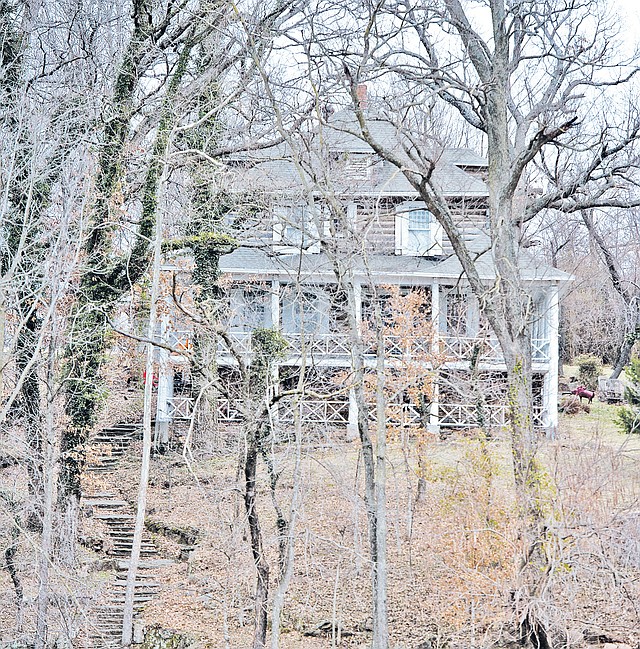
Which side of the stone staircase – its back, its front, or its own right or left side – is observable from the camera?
front

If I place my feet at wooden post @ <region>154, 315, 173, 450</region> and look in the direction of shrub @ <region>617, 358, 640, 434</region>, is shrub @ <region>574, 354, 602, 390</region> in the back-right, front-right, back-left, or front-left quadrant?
front-left

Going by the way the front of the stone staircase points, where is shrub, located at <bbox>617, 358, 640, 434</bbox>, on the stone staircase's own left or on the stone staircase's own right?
on the stone staircase's own left

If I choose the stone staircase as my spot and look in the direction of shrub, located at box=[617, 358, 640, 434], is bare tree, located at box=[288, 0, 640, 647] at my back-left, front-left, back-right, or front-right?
front-right

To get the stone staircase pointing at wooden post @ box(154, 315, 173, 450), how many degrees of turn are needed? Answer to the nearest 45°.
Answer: approximately 180°

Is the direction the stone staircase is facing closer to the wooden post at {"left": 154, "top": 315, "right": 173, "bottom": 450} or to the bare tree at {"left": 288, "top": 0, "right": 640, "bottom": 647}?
the bare tree
